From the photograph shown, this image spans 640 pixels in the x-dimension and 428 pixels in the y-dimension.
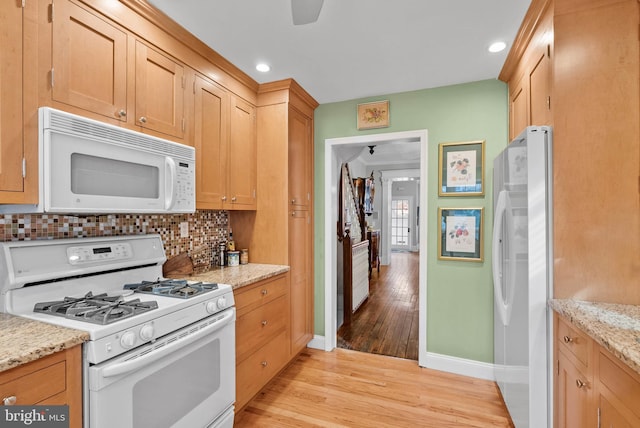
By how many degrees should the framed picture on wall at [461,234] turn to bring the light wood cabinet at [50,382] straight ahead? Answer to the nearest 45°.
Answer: approximately 45° to its right

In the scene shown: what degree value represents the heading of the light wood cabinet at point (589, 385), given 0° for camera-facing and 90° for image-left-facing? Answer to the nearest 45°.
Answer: approximately 45°

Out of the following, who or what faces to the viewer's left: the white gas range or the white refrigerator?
the white refrigerator

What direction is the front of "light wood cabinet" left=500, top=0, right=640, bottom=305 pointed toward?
to the viewer's left

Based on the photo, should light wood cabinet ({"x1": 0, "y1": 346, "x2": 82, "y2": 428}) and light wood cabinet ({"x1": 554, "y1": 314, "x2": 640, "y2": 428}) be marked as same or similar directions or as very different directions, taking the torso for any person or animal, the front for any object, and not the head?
very different directions

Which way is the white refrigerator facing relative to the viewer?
to the viewer's left

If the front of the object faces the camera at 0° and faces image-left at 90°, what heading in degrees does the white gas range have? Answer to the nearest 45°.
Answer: approximately 315°
